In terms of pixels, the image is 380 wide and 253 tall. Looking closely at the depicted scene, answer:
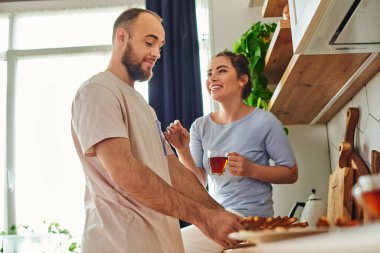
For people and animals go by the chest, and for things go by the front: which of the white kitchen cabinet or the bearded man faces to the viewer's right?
the bearded man

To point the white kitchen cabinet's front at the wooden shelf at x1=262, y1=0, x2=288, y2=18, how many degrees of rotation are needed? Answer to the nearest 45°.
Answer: approximately 90° to its right

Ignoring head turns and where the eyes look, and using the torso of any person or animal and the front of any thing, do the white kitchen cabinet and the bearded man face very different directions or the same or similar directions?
very different directions

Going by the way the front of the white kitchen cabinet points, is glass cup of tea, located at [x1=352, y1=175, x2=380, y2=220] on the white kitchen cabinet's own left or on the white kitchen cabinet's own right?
on the white kitchen cabinet's own left

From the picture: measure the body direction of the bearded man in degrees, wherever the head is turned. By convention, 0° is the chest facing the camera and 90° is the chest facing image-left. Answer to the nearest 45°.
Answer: approximately 270°

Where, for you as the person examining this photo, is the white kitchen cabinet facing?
facing to the left of the viewer

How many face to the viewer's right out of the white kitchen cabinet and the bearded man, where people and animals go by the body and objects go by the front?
1

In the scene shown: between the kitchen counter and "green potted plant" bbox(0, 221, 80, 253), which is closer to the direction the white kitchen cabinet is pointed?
the green potted plant
